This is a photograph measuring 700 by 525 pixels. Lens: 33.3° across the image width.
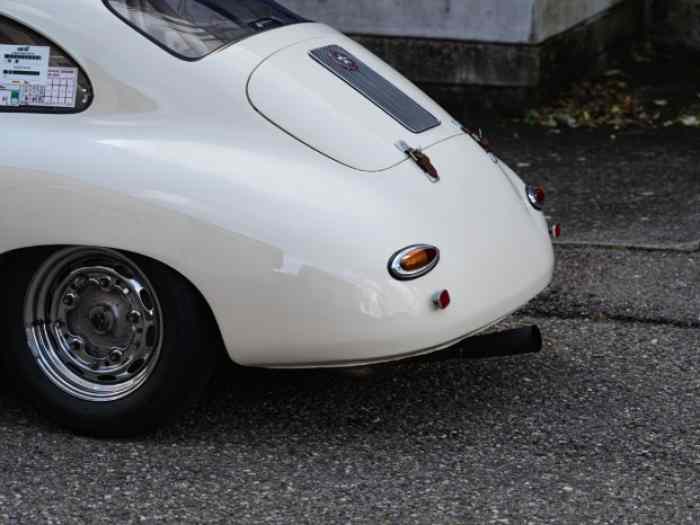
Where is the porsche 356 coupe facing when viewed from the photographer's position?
facing away from the viewer and to the left of the viewer

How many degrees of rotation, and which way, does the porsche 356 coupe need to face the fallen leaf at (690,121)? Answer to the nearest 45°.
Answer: approximately 90° to its right
